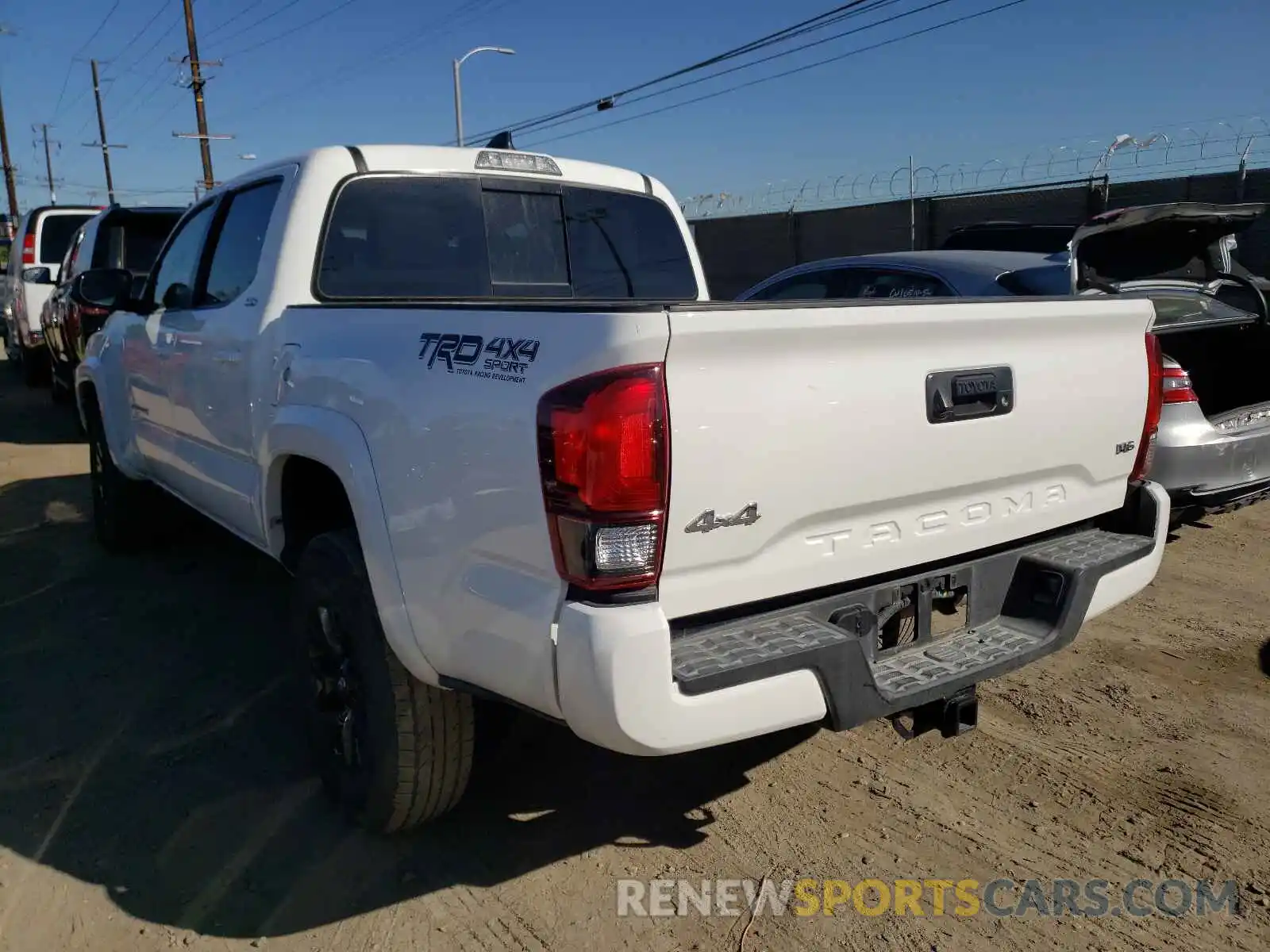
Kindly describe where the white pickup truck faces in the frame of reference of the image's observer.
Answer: facing away from the viewer and to the left of the viewer

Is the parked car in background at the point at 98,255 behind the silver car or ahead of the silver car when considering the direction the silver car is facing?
ahead

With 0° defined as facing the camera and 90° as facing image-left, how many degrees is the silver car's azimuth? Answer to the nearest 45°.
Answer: approximately 135°

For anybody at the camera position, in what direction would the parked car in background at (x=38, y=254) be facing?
facing away from the viewer

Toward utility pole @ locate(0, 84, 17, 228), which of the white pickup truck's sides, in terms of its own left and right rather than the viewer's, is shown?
front

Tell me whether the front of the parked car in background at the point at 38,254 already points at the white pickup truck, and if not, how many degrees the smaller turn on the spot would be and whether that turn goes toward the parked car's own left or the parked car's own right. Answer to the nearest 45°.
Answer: approximately 180°

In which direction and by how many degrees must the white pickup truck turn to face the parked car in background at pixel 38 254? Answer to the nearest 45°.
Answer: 0° — it already faces it

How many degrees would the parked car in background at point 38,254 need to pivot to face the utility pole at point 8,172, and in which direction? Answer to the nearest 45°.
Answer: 0° — it already faces it

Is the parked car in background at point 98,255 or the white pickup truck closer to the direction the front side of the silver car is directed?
the parked car in background

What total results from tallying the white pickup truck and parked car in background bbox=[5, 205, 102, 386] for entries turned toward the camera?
0
